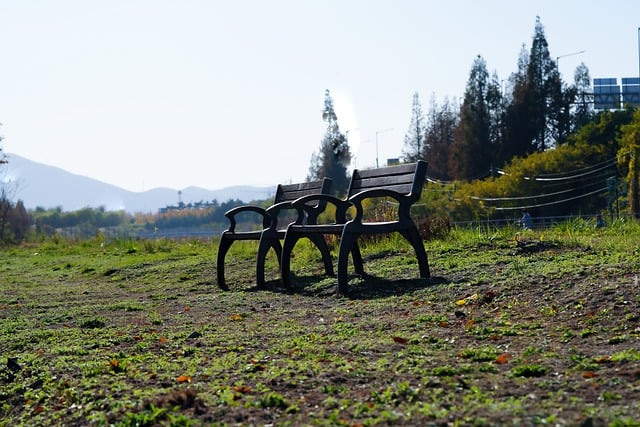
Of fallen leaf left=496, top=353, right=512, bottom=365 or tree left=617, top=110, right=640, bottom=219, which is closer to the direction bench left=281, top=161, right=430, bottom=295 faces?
the fallen leaf

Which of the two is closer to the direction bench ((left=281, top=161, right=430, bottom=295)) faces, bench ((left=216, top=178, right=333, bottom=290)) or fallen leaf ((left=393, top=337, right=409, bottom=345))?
the fallen leaf

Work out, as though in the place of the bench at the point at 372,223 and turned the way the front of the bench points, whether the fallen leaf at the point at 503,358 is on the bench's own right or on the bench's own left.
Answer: on the bench's own left

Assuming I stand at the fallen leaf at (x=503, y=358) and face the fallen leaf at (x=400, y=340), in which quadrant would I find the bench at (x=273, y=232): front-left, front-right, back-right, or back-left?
front-right

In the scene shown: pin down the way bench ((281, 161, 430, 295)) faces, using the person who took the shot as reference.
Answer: facing the viewer and to the left of the viewer

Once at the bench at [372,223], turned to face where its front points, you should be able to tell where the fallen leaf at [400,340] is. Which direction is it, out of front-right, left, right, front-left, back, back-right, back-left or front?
front-left

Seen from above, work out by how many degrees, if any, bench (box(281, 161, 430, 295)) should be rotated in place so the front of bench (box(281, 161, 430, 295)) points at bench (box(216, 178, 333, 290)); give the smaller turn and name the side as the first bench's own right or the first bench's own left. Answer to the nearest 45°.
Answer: approximately 90° to the first bench's own right

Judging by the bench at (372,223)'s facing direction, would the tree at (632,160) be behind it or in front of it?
behind

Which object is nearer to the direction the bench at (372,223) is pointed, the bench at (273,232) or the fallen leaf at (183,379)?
the fallen leaf
